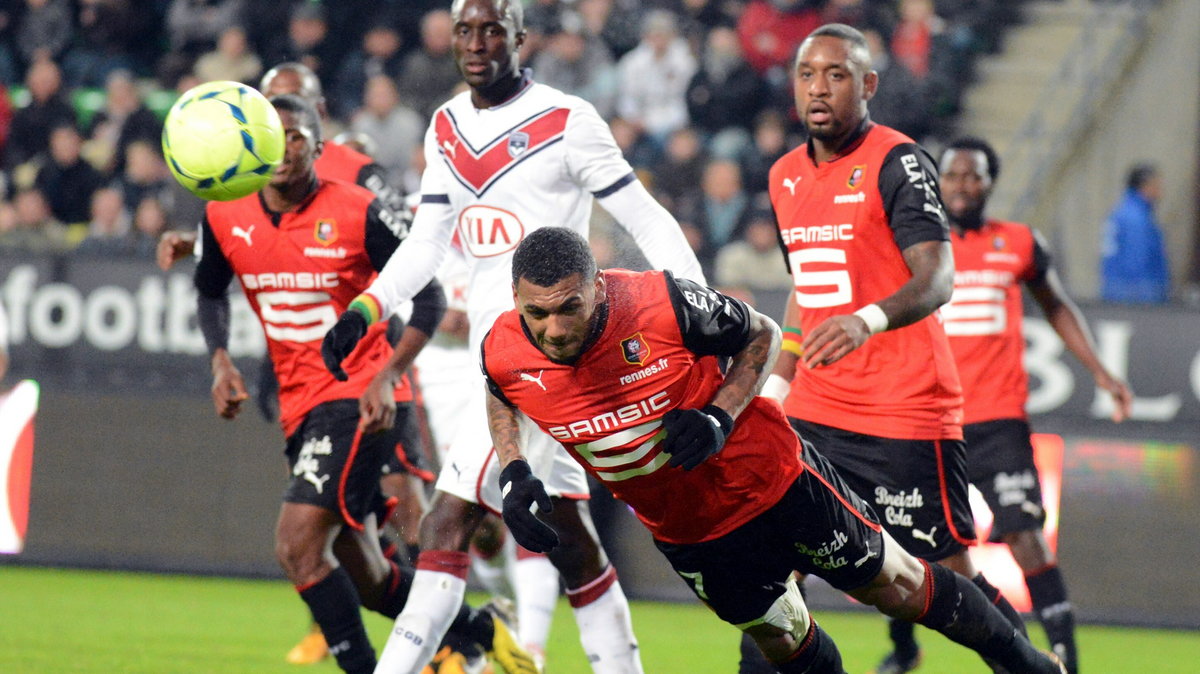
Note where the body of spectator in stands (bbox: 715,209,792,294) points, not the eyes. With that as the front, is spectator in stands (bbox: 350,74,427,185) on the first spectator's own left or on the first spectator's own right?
on the first spectator's own right

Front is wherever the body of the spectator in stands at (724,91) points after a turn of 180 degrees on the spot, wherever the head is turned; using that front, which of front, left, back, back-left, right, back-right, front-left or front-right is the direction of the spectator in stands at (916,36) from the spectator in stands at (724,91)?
right

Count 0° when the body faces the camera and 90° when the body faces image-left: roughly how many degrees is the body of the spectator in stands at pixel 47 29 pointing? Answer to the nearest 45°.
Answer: approximately 0°

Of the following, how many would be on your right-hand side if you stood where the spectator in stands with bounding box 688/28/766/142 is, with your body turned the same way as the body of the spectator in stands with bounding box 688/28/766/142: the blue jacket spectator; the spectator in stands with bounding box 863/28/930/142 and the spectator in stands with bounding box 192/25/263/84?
1

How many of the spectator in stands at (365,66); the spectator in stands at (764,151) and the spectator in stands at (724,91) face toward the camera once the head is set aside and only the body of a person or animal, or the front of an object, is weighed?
3

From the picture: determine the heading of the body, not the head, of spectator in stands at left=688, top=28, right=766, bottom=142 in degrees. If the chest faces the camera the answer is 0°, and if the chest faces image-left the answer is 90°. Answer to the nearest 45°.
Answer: approximately 0°

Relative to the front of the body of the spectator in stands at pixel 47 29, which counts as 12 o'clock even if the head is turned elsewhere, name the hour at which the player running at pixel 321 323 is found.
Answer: The player running is roughly at 12 o'clock from the spectator in stands.
